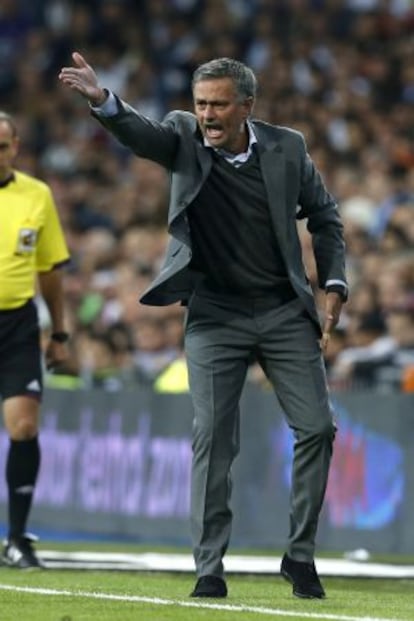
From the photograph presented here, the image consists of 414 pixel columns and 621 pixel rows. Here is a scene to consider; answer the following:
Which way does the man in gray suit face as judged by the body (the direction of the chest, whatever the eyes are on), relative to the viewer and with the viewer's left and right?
facing the viewer

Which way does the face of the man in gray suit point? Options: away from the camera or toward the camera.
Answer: toward the camera
